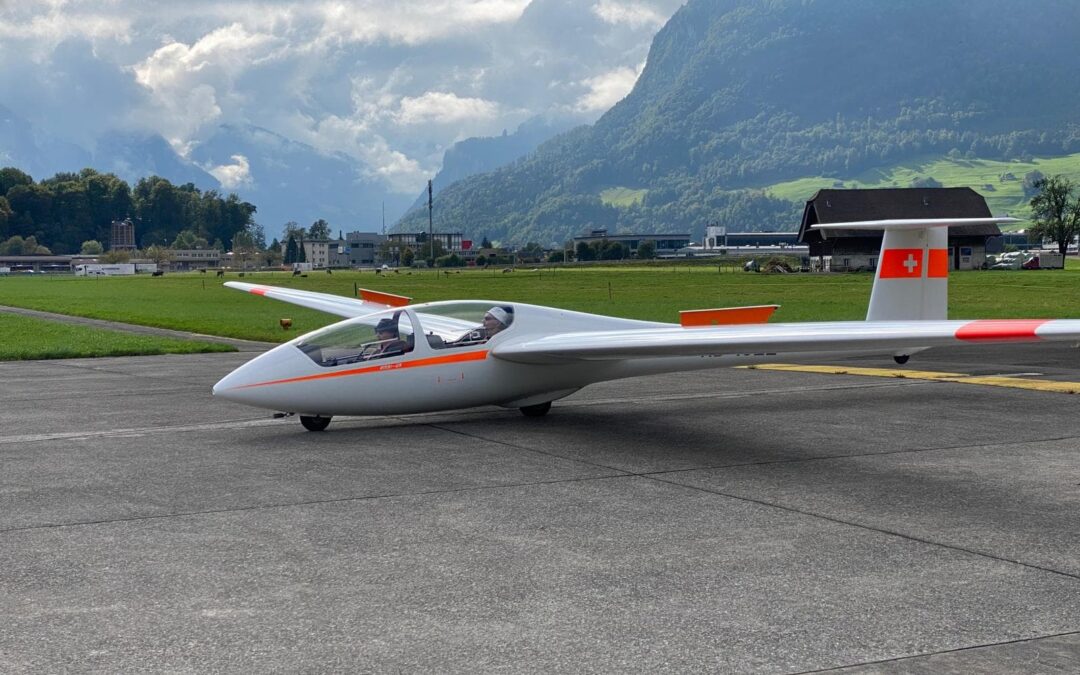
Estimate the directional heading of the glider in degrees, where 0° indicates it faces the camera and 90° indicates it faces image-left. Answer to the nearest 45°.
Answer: approximately 45°
